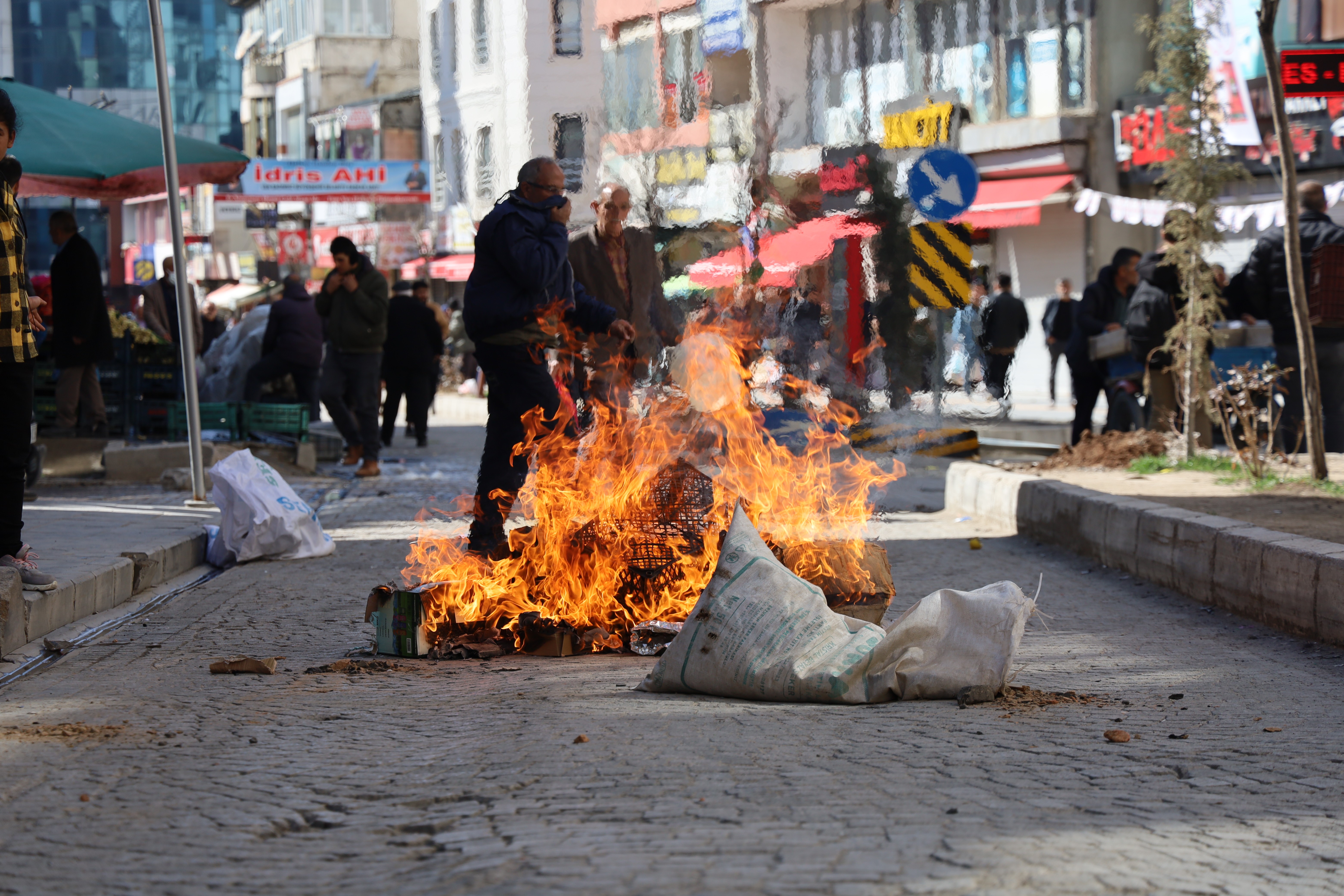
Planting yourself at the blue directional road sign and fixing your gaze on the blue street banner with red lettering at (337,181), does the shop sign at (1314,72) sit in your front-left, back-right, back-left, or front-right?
back-right

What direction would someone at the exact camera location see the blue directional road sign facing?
facing the viewer

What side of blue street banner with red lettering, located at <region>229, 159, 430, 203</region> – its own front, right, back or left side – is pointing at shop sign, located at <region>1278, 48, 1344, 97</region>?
front

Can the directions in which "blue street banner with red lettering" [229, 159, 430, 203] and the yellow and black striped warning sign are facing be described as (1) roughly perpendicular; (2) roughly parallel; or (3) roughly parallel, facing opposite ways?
roughly parallel

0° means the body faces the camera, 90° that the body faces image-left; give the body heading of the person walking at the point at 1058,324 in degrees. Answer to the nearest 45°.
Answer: approximately 0°

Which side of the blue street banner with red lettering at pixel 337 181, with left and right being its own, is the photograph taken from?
front

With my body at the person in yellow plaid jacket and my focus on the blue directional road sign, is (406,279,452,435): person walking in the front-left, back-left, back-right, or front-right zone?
front-left
